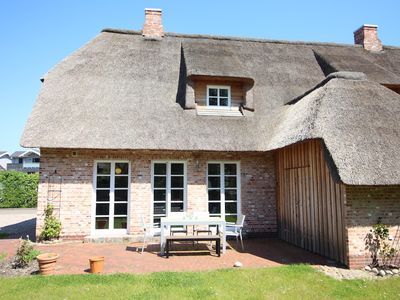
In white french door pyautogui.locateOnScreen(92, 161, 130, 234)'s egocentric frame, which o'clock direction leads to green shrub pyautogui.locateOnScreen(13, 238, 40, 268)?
The green shrub is roughly at 1 o'clock from the white french door.

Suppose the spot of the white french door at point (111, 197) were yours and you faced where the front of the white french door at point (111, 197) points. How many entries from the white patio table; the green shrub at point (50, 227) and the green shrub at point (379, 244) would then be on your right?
1

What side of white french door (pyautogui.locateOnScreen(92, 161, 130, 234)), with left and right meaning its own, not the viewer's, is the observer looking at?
front

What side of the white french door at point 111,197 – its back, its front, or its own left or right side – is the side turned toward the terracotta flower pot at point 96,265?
front

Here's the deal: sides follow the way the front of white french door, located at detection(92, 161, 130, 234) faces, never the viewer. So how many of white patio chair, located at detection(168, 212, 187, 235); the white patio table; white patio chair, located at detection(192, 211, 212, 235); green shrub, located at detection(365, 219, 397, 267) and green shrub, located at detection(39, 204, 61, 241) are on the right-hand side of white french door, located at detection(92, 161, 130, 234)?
1

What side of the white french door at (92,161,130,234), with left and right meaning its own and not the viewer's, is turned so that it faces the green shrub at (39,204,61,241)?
right

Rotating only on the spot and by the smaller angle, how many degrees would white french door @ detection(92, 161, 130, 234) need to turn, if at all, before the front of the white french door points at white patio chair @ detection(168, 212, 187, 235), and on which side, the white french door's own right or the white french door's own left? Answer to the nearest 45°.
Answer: approximately 45° to the white french door's own left

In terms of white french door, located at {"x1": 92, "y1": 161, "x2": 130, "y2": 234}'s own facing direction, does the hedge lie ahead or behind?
behind

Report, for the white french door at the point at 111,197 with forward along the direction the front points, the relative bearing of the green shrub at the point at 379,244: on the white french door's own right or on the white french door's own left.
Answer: on the white french door's own left

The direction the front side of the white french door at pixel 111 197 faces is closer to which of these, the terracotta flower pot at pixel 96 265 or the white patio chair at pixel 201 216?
the terracotta flower pot

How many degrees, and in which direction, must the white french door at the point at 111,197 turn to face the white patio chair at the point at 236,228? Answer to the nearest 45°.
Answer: approximately 45° to its left

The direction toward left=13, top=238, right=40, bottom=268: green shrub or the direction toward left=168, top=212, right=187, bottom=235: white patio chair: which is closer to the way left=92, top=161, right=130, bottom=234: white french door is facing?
the green shrub
